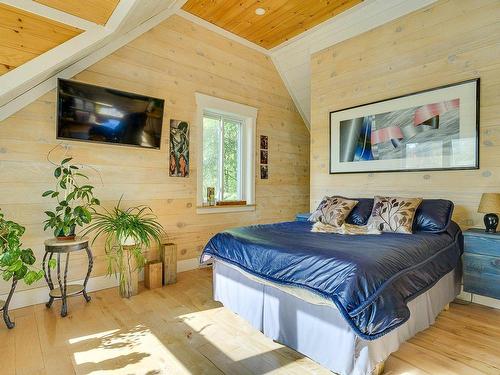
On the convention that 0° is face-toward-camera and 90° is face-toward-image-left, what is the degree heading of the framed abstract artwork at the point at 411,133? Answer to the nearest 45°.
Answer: approximately 45°

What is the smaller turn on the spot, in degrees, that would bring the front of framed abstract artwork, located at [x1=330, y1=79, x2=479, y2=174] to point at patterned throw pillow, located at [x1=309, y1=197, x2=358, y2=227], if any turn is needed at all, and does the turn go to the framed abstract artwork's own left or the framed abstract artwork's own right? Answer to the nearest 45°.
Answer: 0° — it already faces it

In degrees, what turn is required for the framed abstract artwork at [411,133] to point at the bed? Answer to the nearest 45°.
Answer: approximately 45° to its left

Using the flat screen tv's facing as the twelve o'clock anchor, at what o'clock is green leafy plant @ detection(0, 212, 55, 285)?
The green leafy plant is roughly at 2 o'clock from the flat screen tv.

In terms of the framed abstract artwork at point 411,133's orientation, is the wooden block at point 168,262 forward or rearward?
forward

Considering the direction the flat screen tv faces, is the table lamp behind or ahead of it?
ahead

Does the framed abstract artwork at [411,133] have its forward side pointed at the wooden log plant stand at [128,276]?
yes
